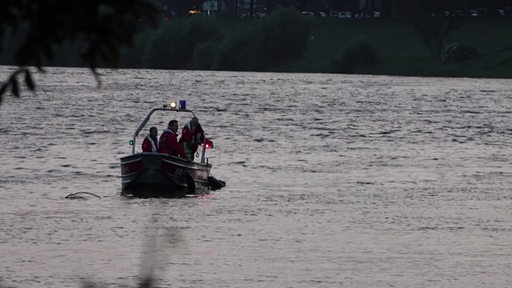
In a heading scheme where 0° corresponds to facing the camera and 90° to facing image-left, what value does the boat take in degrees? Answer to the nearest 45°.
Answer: approximately 45°
